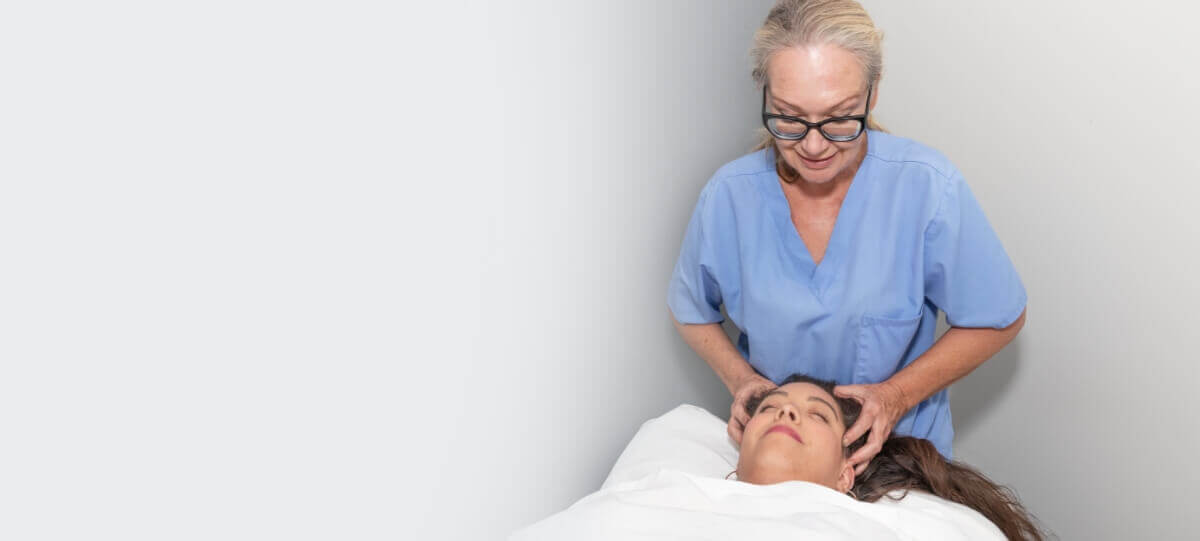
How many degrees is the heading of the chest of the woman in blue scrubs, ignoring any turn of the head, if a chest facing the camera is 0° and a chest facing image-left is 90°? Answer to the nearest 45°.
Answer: approximately 0°
